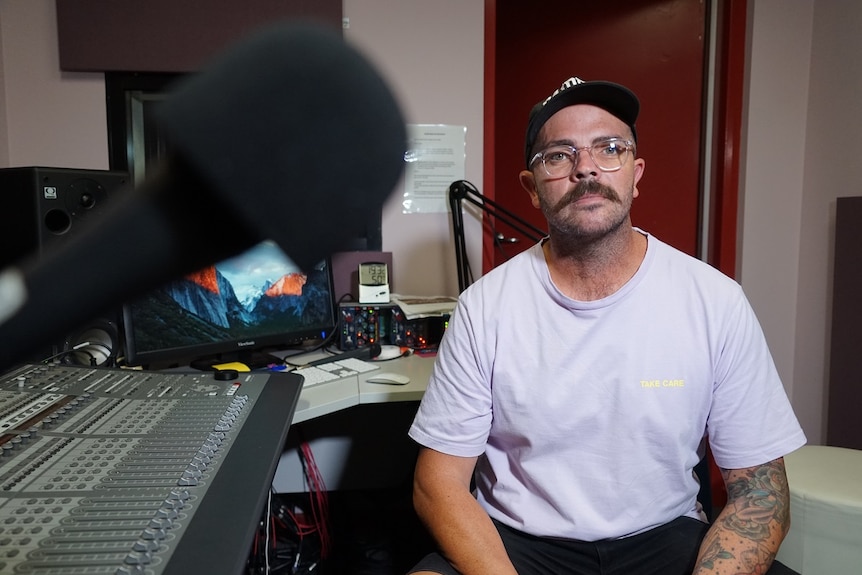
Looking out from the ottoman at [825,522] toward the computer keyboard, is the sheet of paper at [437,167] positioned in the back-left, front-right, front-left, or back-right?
front-right

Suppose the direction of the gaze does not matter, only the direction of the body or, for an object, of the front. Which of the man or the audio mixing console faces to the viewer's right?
the audio mixing console

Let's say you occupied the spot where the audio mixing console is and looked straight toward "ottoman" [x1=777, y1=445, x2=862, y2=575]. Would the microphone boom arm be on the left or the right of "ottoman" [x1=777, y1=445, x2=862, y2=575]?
left

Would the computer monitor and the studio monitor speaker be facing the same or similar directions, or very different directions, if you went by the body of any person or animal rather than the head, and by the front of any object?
same or similar directions

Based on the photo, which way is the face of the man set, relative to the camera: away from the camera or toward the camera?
toward the camera

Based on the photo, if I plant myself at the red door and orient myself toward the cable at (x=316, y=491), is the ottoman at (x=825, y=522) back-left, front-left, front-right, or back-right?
front-left

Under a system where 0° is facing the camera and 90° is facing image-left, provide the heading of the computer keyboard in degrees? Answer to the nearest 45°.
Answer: approximately 315°

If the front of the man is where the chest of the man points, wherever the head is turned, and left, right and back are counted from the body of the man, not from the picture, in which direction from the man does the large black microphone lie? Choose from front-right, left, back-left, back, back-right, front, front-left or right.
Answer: front

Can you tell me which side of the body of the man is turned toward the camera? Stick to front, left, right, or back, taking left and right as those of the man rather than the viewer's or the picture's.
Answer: front

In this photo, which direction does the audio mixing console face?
to the viewer's right
